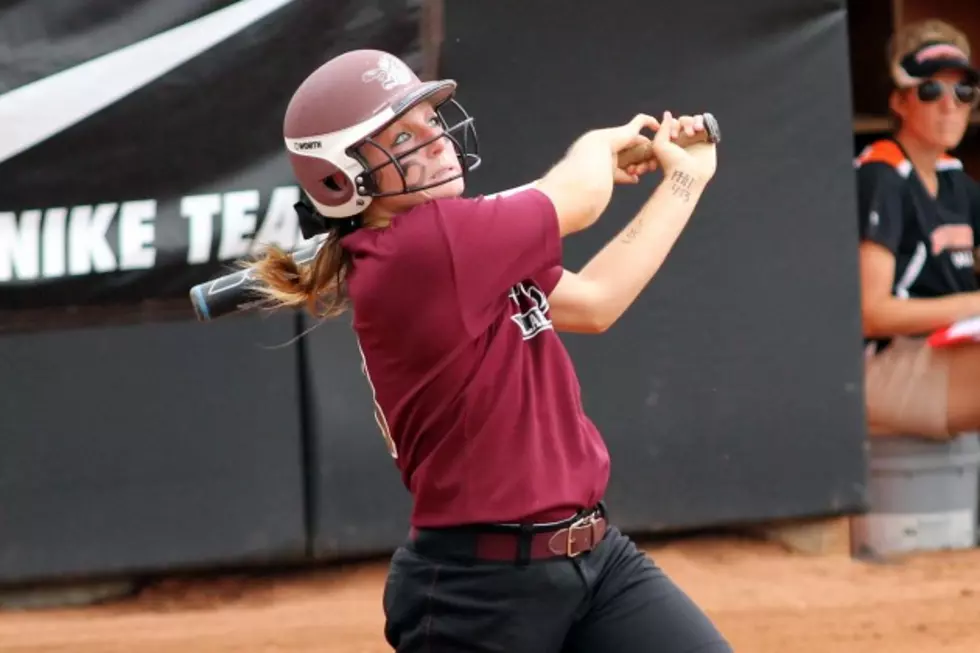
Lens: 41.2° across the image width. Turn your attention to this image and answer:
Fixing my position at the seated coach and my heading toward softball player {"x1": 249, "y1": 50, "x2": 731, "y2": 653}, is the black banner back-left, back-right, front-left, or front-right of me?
front-right

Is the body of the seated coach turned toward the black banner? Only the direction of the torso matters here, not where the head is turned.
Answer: no

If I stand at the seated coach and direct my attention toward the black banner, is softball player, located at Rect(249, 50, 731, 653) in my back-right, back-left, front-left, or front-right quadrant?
front-left

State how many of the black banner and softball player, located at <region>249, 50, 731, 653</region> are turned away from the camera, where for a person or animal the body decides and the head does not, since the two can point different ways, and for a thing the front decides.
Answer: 0

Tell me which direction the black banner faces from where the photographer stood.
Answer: facing the viewer

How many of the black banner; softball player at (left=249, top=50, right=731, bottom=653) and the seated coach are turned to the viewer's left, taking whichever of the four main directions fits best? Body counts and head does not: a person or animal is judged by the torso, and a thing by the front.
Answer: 0

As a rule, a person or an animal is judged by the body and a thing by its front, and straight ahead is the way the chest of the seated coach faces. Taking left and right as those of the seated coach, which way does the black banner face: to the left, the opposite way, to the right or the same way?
the same way

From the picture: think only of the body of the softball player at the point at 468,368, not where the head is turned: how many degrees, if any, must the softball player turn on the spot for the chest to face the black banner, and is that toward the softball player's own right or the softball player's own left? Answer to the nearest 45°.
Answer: approximately 180°

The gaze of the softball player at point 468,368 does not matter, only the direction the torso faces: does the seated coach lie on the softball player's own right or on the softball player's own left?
on the softball player's own left

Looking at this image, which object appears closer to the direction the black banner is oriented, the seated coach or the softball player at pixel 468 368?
the softball player

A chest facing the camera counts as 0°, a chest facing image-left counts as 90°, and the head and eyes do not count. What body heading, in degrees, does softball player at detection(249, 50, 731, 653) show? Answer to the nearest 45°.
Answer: approximately 315°

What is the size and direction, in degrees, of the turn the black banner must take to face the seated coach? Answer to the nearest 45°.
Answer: approximately 90° to its left

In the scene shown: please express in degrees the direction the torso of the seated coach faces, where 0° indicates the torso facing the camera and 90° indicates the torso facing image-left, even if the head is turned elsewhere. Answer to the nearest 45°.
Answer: approximately 315°
